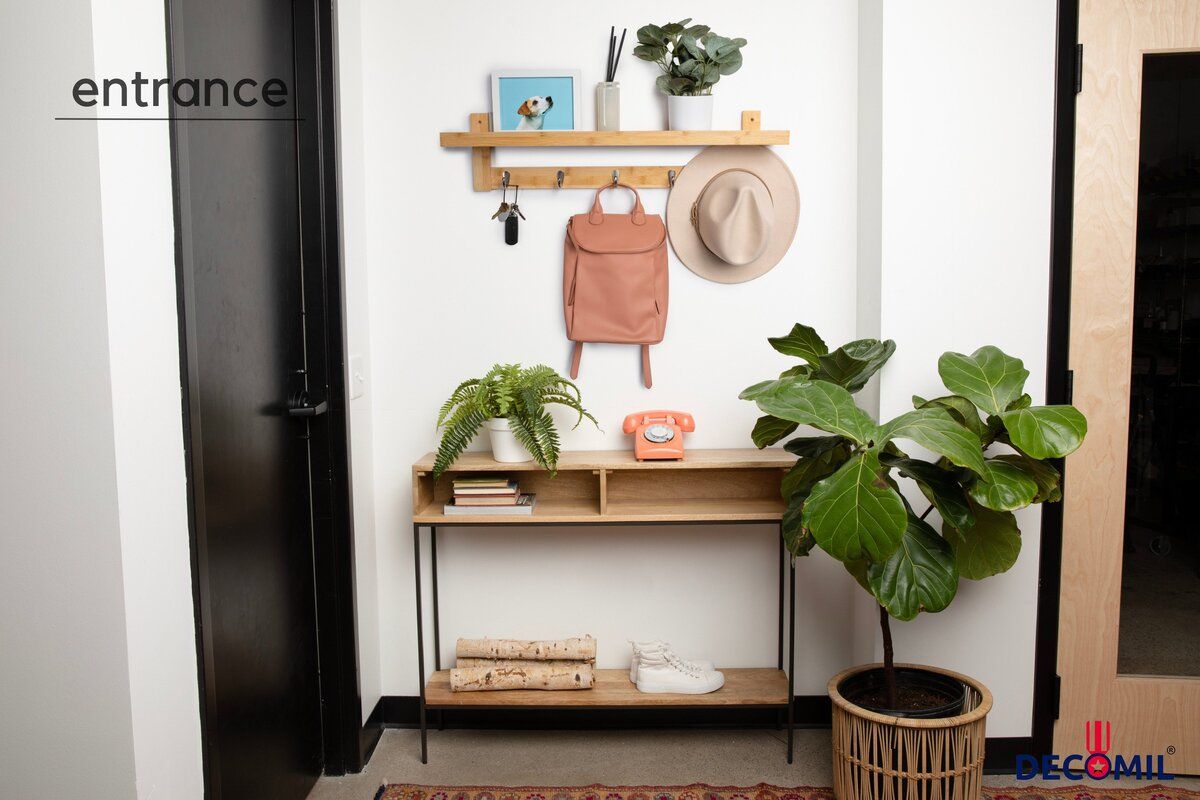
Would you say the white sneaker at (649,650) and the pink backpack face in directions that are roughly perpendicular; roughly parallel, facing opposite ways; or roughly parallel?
roughly perpendicular

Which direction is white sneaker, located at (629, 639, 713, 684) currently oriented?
to the viewer's right

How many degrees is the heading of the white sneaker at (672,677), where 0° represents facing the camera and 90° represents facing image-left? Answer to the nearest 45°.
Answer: approximately 270°

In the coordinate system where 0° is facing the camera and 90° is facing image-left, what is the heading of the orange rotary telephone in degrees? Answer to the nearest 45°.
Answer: approximately 0°

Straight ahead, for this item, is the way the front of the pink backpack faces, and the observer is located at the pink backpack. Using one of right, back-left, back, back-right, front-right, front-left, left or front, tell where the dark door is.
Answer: front-right

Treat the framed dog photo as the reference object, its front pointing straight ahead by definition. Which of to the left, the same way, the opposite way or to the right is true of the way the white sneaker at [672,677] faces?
to the left

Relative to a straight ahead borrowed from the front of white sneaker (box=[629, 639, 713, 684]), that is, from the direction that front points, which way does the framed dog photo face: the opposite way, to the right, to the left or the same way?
to the right
